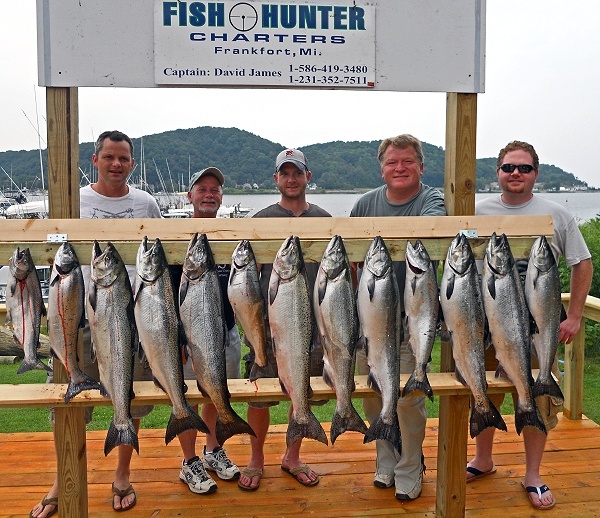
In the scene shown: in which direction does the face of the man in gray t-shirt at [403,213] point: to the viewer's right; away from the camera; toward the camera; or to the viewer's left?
toward the camera

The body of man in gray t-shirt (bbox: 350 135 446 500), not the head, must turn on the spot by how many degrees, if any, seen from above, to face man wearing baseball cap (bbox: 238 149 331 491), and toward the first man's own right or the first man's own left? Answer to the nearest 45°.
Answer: approximately 90° to the first man's own right

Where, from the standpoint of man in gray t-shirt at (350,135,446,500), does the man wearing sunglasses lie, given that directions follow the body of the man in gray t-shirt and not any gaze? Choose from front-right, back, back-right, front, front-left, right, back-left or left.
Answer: left

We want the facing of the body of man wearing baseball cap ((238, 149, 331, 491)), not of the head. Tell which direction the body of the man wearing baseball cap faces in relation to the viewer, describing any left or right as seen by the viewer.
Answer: facing the viewer

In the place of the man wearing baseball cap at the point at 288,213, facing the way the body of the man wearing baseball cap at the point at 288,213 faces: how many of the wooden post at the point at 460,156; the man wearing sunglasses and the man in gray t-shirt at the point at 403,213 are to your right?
0

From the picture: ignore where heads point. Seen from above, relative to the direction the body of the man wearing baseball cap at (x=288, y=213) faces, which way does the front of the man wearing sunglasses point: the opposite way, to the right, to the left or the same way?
the same way

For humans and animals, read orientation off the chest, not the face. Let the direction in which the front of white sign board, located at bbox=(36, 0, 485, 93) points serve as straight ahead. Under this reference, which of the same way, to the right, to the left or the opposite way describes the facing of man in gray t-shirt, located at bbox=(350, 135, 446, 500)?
the same way

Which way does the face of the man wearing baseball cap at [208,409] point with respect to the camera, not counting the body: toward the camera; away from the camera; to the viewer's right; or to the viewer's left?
toward the camera

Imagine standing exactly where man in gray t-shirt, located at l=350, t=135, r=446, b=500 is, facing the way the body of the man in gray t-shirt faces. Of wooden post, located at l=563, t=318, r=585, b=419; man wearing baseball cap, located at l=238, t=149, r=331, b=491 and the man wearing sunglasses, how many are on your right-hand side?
1

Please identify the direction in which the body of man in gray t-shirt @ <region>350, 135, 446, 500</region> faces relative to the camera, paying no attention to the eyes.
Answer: toward the camera

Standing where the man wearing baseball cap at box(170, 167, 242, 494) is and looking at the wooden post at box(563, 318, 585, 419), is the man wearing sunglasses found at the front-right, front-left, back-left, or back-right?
front-right

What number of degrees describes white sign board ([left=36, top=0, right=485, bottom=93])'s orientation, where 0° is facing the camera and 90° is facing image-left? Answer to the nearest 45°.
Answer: approximately 0°

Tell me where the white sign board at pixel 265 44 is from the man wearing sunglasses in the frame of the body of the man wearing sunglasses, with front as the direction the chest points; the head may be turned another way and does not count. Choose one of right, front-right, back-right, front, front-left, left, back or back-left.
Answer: front-right

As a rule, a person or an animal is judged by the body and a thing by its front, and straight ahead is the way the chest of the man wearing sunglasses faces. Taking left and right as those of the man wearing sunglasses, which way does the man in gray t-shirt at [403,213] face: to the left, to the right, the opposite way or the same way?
the same way

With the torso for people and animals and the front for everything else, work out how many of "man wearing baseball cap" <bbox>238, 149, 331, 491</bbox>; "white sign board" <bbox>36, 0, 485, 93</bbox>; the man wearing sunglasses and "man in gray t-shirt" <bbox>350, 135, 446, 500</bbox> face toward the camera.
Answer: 4

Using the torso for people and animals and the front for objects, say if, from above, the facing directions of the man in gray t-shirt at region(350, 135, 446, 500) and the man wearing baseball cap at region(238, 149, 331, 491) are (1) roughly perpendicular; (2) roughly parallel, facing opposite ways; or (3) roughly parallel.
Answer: roughly parallel

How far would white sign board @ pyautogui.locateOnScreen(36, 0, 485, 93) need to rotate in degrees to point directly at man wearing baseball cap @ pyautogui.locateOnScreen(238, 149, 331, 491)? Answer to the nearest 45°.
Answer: approximately 180°

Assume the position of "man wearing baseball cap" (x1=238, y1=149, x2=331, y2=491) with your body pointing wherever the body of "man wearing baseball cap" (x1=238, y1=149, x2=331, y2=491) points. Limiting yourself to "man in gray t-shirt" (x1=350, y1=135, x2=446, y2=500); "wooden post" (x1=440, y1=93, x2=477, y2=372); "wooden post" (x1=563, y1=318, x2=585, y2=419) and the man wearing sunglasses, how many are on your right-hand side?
0
